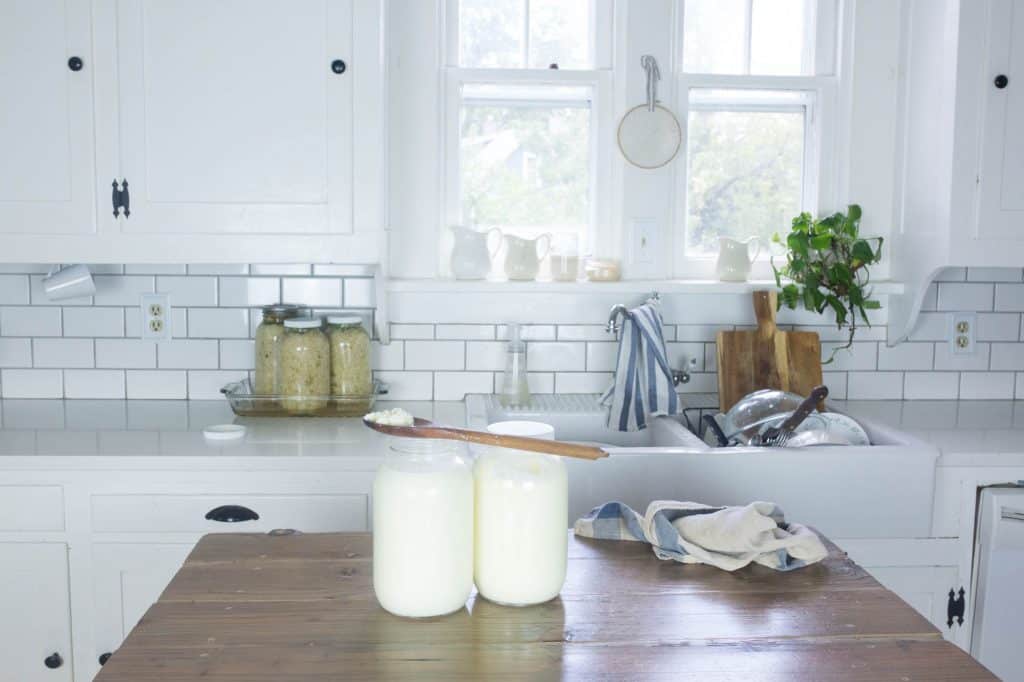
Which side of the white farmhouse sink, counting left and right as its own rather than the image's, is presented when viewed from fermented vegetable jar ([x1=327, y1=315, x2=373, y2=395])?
right

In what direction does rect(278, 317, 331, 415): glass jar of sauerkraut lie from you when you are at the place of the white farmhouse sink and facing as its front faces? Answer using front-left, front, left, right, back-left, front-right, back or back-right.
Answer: right

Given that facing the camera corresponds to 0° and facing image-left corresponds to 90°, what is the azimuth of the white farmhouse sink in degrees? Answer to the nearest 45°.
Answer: approximately 0°

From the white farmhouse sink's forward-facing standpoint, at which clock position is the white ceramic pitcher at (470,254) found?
The white ceramic pitcher is roughly at 4 o'clock from the white farmhouse sink.

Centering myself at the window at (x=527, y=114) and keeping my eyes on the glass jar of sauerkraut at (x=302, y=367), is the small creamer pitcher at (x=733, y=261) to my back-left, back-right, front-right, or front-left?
back-left

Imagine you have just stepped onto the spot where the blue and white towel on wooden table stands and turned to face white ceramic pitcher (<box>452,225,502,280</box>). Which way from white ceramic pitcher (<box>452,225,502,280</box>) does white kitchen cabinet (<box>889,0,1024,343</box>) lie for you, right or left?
right

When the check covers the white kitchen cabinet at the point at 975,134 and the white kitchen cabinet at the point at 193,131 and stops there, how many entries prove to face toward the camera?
2

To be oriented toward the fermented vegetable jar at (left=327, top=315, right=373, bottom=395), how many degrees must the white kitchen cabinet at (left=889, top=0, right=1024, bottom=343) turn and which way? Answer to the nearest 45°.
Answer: approximately 45° to its right

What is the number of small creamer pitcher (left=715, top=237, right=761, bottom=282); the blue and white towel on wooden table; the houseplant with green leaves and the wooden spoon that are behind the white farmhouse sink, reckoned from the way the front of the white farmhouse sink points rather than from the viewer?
2

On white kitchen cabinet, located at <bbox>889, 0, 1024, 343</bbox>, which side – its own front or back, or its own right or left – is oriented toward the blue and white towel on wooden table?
front

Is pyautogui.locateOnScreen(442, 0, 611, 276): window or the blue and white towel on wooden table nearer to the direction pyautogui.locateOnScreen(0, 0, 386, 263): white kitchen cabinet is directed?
the blue and white towel on wooden table

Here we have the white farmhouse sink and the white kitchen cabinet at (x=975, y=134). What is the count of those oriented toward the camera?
2

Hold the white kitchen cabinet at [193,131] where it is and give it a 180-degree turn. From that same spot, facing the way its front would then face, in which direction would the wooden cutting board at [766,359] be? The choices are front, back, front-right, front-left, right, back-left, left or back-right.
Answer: right

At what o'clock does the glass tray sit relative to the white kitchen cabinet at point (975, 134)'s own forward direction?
The glass tray is roughly at 2 o'clock from the white kitchen cabinet.
